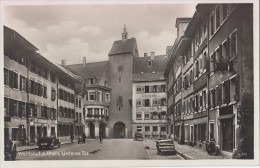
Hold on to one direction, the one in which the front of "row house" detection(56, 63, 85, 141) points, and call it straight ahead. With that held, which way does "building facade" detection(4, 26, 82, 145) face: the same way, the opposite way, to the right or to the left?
the same way

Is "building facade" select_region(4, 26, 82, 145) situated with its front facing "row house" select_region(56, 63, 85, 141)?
no

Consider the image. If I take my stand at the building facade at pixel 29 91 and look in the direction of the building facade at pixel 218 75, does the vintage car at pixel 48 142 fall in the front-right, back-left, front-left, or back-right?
front-right

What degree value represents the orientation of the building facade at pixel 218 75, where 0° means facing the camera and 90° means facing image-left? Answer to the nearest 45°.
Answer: approximately 45°

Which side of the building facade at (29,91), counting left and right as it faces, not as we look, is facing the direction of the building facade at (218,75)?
front

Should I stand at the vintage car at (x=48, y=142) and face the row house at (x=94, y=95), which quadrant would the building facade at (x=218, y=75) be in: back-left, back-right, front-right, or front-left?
front-right

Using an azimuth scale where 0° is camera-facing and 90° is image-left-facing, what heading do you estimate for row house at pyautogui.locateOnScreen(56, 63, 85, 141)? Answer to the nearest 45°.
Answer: approximately 315°

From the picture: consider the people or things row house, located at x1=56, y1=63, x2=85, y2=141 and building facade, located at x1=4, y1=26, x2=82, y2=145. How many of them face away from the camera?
0

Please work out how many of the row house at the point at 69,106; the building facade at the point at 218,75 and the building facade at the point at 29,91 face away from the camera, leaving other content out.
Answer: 0
